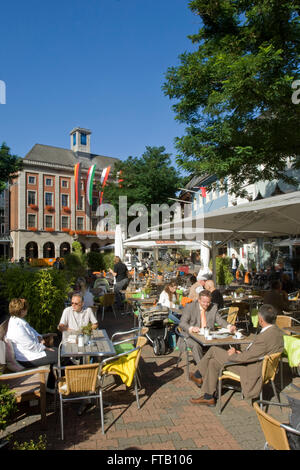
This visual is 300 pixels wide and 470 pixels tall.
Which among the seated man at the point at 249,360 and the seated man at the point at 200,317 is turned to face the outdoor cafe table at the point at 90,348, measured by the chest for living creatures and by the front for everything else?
the seated man at the point at 249,360

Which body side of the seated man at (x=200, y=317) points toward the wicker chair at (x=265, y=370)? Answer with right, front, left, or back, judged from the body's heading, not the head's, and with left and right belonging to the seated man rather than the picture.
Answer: front

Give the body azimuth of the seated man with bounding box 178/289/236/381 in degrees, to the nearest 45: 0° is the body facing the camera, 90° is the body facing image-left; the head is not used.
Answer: approximately 315°

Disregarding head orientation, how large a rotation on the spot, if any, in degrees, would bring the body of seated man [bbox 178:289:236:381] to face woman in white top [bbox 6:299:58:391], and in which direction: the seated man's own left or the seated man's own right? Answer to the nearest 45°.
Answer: approximately 90° to the seated man's own right

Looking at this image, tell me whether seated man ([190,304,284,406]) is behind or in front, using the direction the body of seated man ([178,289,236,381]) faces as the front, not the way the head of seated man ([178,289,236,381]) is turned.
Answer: in front

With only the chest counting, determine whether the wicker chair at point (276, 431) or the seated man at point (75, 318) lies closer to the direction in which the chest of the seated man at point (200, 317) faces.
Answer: the wicker chair

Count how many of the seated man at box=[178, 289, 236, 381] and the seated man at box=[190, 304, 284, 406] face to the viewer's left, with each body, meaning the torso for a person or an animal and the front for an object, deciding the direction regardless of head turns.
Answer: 1

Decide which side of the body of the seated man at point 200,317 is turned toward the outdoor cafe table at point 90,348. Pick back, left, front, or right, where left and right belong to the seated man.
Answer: right

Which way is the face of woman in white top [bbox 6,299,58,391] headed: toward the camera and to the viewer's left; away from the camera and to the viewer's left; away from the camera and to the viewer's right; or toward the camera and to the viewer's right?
away from the camera and to the viewer's right

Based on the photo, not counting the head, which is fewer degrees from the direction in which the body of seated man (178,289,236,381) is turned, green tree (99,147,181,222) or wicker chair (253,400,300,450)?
the wicker chair

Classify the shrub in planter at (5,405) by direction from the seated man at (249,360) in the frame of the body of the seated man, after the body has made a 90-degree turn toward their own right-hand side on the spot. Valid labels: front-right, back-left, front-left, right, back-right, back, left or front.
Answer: back-left

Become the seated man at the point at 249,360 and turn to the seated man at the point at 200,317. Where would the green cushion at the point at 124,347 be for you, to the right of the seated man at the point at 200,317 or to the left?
left

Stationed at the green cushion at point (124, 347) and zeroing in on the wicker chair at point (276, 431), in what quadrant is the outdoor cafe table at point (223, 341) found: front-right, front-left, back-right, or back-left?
front-left

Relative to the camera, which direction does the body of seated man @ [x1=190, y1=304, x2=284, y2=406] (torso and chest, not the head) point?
to the viewer's left
